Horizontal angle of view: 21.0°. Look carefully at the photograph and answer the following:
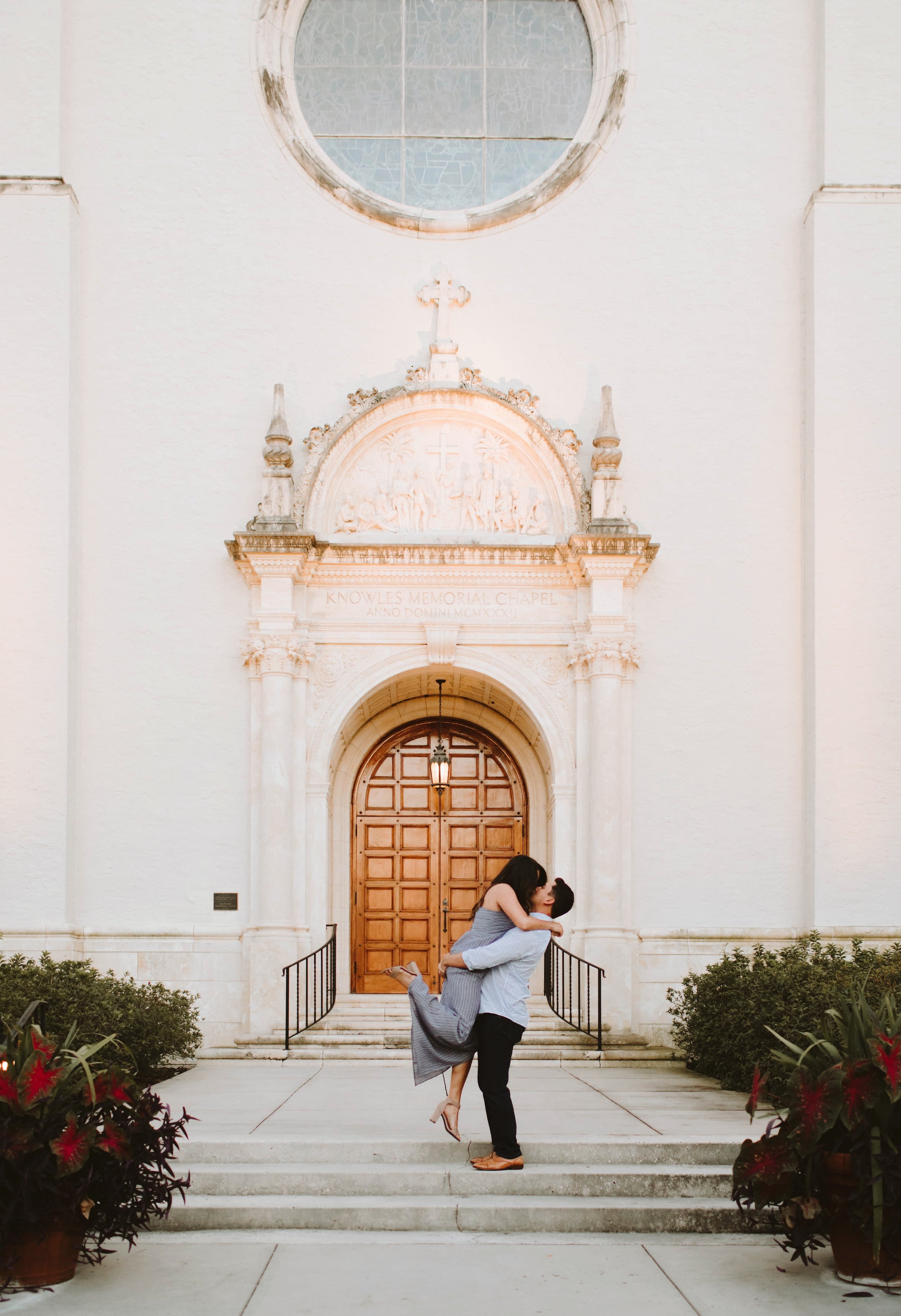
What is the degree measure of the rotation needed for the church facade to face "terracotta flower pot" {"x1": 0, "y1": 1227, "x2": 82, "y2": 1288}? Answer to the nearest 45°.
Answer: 0° — it already faces it

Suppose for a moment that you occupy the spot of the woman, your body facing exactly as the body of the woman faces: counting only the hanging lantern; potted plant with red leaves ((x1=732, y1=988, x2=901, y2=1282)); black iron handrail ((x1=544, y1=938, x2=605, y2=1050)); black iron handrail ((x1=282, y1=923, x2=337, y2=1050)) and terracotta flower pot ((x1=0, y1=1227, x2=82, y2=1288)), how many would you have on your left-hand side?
3

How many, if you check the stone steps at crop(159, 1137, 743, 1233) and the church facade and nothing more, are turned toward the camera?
2

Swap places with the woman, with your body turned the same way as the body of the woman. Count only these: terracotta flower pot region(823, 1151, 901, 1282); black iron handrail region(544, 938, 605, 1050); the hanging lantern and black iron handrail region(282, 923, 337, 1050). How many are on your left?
3

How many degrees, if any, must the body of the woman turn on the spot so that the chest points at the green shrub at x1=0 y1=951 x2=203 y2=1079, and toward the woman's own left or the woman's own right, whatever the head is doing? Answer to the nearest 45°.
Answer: approximately 135° to the woman's own left

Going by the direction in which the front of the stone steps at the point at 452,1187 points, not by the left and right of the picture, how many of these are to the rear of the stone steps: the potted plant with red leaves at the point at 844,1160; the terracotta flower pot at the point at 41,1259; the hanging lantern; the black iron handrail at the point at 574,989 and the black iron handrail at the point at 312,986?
3

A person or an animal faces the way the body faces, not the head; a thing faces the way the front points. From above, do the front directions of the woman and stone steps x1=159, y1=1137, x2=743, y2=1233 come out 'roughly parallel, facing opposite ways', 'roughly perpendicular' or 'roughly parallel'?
roughly perpendicular

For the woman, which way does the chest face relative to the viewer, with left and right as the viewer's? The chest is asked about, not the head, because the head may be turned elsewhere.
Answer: facing to the right of the viewer

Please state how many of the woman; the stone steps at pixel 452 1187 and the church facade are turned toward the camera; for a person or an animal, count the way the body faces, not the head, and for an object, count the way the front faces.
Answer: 2

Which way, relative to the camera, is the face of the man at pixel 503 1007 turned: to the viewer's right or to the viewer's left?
to the viewer's left

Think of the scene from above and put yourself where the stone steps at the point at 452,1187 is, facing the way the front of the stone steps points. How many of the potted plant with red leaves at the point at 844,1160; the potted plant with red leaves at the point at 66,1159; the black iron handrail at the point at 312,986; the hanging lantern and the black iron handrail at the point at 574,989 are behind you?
3
